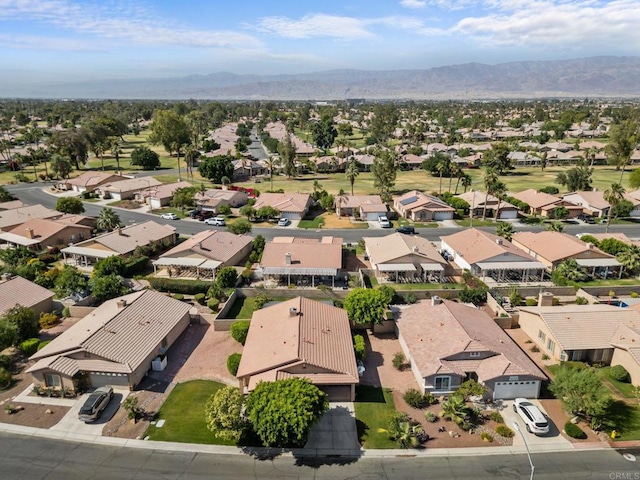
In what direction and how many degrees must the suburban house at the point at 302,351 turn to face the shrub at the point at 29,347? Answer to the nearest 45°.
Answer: approximately 90° to its right

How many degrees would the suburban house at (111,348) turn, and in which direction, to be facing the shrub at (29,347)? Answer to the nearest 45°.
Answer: approximately 90° to its right

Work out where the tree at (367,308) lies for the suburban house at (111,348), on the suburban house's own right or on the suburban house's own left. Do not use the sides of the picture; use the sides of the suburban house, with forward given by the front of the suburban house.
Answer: on the suburban house's own left

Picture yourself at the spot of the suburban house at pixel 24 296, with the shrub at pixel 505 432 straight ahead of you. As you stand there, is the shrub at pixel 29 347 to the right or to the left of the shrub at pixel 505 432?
right

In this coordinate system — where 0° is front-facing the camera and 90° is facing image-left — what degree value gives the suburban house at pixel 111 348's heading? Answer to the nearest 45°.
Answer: approximately 45°

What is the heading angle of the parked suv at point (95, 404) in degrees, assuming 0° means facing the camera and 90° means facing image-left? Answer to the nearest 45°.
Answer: approximately 225°

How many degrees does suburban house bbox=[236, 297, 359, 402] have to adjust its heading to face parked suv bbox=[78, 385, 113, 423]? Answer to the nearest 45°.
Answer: approximately 90° to its right

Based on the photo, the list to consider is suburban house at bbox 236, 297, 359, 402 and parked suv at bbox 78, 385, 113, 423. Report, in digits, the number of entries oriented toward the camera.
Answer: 1

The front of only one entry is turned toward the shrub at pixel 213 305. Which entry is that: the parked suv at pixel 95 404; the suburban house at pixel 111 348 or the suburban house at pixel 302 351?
the parked suv

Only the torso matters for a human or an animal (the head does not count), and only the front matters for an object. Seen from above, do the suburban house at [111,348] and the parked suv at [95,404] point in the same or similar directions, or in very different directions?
very different directions

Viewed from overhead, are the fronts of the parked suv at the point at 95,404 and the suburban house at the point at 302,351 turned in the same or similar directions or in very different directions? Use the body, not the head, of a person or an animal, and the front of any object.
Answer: very different directions

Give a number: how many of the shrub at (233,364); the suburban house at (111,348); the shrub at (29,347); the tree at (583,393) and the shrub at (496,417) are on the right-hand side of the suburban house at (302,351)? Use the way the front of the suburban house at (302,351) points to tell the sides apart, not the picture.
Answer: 3

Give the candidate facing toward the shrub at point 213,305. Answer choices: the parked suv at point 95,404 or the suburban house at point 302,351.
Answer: the parked suv

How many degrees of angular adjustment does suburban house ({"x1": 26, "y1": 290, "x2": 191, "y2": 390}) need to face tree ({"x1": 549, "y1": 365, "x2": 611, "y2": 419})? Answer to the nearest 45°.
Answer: approximately 90° to its left
